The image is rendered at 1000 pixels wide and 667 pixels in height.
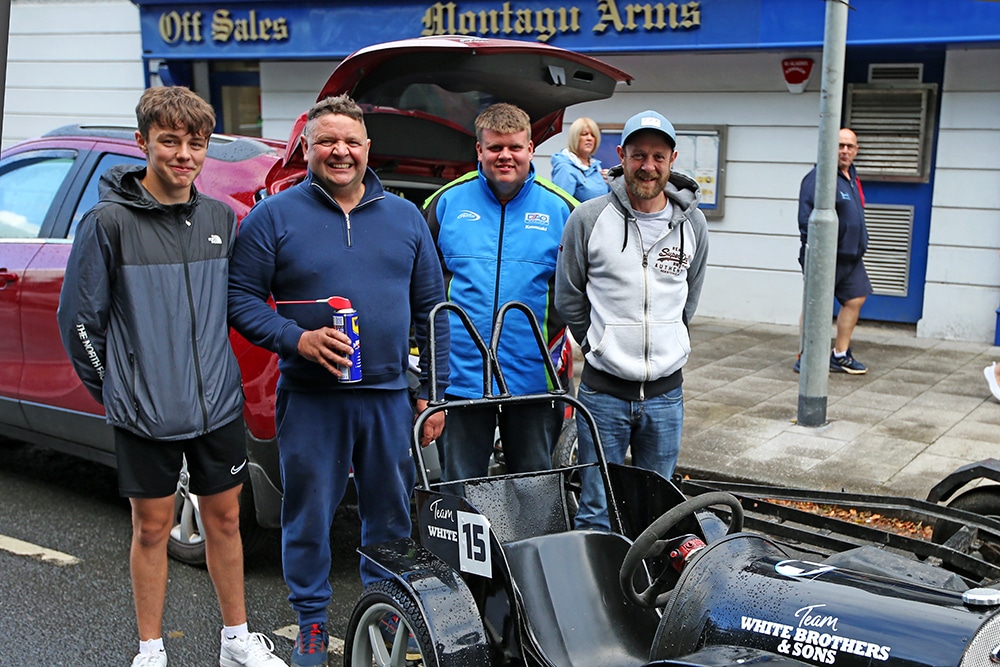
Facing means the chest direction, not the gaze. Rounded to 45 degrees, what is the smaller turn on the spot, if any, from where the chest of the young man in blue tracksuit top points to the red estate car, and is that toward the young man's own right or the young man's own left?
approximately 135° to the young man's own right

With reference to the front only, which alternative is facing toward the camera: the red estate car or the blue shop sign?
the blue shop sign

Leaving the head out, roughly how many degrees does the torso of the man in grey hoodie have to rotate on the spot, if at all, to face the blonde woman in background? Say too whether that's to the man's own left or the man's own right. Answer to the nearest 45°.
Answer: approximately 180°

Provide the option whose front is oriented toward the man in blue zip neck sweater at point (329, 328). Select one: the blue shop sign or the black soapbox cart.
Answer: the blue shop sign

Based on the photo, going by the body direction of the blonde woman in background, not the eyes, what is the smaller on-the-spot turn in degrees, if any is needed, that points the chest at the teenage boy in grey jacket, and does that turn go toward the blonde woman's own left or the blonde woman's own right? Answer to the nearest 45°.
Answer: approximately 45° to the blonde woman's own right

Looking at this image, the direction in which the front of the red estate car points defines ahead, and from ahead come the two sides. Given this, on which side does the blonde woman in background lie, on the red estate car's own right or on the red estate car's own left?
on the red estate car's own right

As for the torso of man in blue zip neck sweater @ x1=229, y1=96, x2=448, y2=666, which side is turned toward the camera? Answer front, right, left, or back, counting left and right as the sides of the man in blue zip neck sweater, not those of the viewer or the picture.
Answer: front

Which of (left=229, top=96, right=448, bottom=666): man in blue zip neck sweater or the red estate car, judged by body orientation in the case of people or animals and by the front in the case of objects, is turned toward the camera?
the man in blue zip neck sweater

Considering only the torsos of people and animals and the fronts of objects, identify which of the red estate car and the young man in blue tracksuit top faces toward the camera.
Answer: the young man in blue tracksuit top

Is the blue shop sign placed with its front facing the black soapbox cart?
yes

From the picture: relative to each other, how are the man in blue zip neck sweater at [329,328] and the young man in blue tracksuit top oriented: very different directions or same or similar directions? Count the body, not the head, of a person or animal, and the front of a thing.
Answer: same or similar directions

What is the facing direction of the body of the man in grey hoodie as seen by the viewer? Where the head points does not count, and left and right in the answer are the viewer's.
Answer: facing the viewer

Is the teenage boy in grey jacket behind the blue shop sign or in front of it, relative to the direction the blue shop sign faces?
in front

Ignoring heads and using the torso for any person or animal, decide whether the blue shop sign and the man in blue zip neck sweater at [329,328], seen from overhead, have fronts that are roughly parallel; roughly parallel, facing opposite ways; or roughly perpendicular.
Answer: roughly parallel

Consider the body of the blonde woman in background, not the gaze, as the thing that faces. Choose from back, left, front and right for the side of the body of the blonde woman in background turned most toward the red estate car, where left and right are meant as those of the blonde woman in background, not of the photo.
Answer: right

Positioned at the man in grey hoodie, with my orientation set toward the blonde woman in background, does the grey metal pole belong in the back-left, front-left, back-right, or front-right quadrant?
front-right

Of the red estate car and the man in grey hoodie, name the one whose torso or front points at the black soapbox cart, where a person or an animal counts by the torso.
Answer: the man in grey hoodie

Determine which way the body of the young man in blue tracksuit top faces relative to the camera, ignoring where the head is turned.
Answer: toward the camera

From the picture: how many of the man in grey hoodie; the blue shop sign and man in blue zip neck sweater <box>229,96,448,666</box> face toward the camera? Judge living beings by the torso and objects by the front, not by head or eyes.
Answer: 3

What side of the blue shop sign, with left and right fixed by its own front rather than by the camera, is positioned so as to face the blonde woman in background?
front

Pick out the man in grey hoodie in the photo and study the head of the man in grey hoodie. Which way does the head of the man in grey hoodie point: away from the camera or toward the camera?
toward the camera
